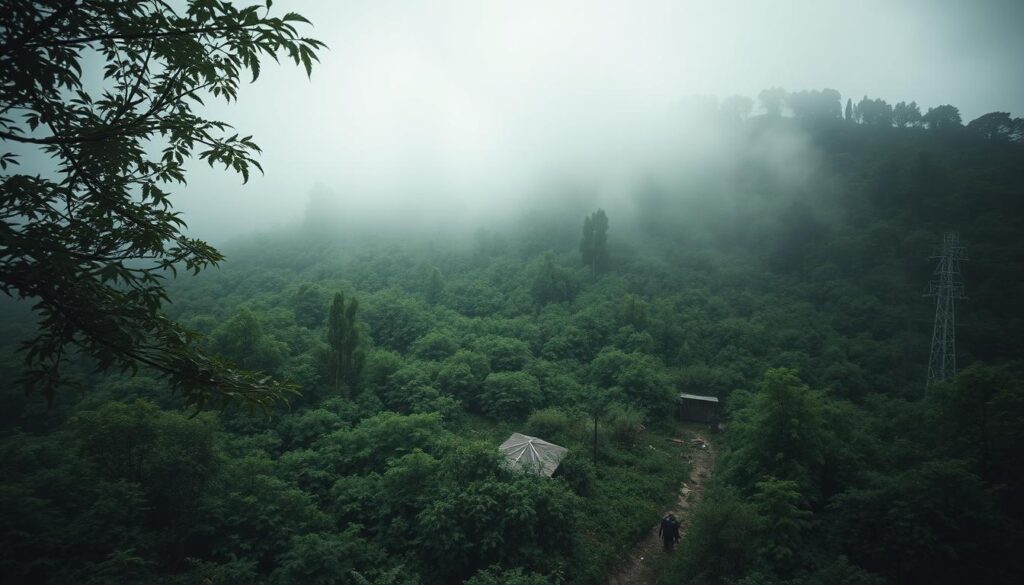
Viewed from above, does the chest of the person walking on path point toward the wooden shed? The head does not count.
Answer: yes

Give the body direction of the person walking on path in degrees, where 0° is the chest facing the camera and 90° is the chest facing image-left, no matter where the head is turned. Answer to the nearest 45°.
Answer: approximately 180°

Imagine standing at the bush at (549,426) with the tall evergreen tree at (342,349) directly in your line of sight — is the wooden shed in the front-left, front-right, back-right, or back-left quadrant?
back-right

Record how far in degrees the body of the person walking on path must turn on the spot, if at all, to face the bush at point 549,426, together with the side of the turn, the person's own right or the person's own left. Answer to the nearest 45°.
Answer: approximately 45° to the person's own left

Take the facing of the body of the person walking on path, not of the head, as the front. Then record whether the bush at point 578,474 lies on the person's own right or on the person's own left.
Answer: on the person's own left

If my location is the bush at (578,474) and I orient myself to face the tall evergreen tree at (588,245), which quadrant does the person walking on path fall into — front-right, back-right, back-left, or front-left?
back-right
